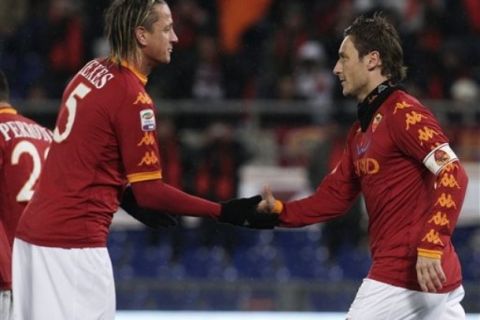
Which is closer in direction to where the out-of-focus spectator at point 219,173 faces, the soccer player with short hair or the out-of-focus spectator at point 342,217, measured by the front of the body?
the soccer player with short hair

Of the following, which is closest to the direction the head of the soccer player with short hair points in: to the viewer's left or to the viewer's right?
to the viewer's left

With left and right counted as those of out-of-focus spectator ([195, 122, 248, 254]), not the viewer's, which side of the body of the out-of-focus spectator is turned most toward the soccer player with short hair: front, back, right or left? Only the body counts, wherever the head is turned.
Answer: front

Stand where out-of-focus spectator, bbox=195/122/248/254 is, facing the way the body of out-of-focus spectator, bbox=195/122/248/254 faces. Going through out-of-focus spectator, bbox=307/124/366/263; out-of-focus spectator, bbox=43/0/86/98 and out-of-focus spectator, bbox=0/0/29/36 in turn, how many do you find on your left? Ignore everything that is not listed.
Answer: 1

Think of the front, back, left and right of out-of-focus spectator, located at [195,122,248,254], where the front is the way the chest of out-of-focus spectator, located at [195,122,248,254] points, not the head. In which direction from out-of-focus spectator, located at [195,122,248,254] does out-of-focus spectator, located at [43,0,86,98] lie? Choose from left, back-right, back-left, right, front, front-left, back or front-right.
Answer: back-right

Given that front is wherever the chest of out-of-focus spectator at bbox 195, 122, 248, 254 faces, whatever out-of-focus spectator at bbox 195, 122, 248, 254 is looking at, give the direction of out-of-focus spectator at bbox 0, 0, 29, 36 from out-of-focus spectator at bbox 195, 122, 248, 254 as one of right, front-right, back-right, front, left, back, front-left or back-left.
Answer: back-right

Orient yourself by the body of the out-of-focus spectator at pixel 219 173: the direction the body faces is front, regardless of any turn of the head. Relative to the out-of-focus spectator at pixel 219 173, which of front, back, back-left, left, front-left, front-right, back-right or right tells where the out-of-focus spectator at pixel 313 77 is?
back-left

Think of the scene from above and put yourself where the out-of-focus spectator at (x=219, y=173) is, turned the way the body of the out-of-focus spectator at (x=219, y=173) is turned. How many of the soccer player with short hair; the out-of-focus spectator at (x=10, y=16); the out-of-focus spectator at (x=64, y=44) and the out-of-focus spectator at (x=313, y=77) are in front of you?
1

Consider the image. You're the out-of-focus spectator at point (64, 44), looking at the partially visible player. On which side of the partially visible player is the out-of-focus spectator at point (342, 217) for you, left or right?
left

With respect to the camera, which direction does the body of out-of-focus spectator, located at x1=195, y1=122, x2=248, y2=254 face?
toward the camera
